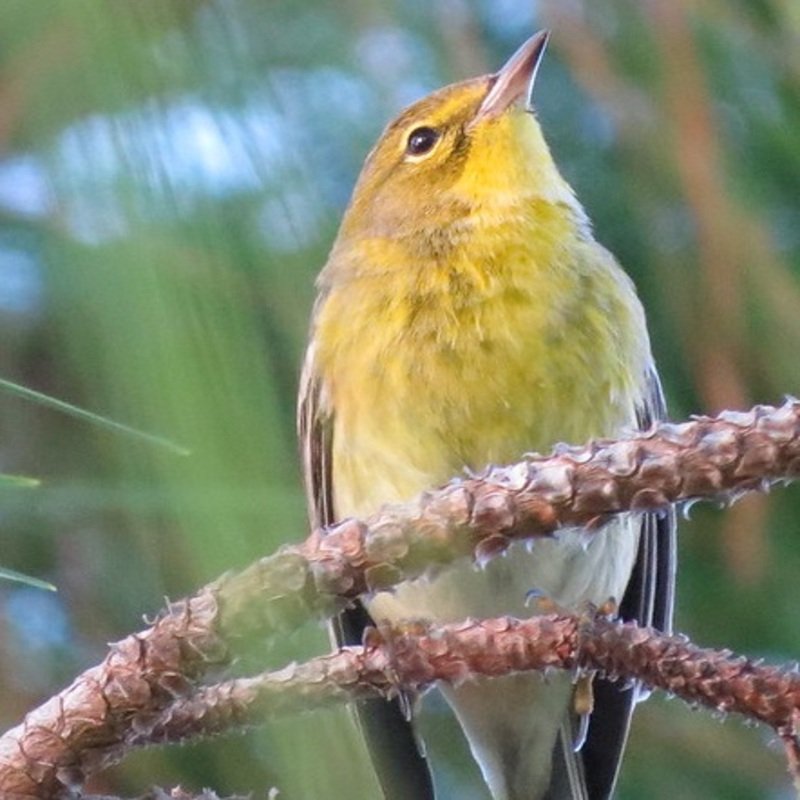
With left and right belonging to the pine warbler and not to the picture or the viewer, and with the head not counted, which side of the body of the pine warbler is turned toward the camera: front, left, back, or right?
front
